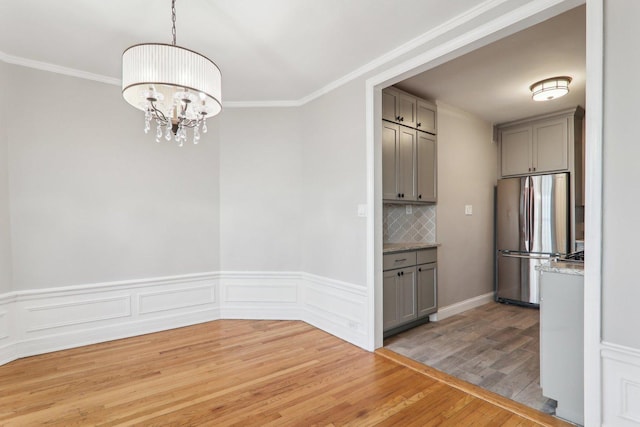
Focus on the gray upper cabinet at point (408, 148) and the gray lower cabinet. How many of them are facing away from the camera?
0

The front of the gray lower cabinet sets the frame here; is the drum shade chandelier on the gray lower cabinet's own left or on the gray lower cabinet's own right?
on the gray lower cabinet's own right

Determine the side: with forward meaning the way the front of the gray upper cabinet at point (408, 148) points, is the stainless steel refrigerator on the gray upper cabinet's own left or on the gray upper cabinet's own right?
on the gray upper cabinet's own left

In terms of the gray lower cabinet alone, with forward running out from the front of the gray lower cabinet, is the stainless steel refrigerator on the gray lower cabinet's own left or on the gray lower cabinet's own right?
on the gray lower cabinet's own left

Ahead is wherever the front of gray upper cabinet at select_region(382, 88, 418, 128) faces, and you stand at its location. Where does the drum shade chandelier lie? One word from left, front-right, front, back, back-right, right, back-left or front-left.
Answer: right

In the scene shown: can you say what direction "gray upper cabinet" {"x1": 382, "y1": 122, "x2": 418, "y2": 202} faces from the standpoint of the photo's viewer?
facing the viewer and to the right of the viewer

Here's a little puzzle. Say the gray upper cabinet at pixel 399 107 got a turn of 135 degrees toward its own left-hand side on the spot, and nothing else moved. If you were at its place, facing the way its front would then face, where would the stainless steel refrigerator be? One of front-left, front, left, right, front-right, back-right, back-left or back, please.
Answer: front-right

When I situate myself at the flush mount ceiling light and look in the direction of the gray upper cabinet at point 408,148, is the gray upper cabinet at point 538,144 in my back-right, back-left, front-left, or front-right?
back-right

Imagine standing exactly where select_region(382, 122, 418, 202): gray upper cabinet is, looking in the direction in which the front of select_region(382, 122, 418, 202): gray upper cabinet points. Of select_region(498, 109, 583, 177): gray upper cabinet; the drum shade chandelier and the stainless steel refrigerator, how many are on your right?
1

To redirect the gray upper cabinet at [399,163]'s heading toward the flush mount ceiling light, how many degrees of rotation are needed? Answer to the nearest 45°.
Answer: approximately 45° to its left

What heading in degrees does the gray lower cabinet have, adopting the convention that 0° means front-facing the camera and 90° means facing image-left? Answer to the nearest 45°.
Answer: approximately 315°

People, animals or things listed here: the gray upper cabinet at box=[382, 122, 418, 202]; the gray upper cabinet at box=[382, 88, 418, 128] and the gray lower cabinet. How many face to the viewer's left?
0

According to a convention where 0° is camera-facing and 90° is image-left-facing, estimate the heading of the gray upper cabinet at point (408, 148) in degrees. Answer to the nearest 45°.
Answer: approximately 315°

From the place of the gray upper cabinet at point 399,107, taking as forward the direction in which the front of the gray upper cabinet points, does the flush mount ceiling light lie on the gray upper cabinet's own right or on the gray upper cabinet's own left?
on the gray upper cabinet's own left

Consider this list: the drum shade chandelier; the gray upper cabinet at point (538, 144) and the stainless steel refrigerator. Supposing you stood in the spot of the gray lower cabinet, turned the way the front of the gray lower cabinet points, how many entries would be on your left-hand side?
2
